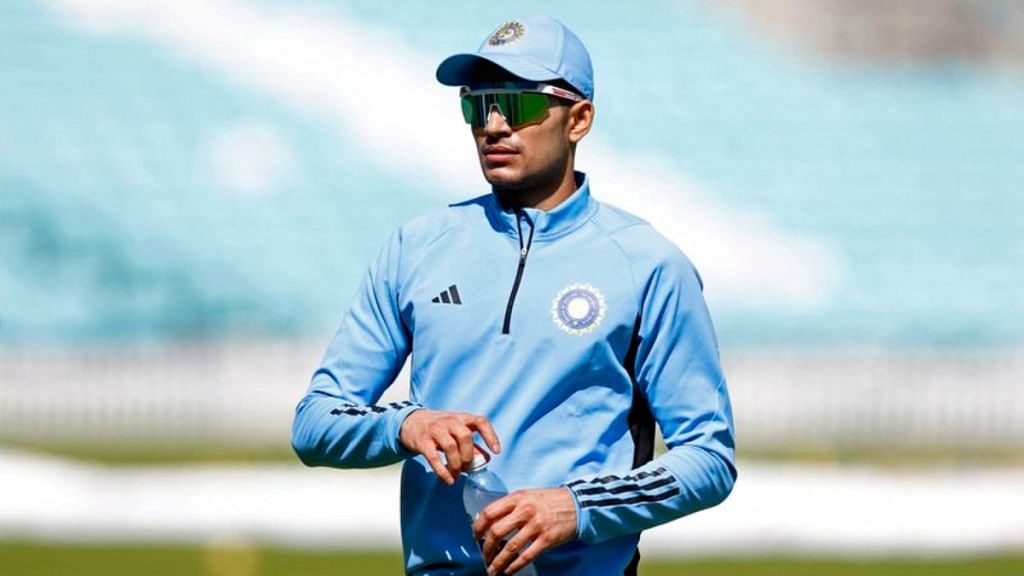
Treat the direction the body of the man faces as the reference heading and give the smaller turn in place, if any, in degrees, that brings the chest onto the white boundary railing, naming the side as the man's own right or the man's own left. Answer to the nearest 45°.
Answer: approximately 135° to the man's own right

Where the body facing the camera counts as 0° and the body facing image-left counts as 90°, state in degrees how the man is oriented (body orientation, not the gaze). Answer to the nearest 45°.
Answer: approximately 45°
